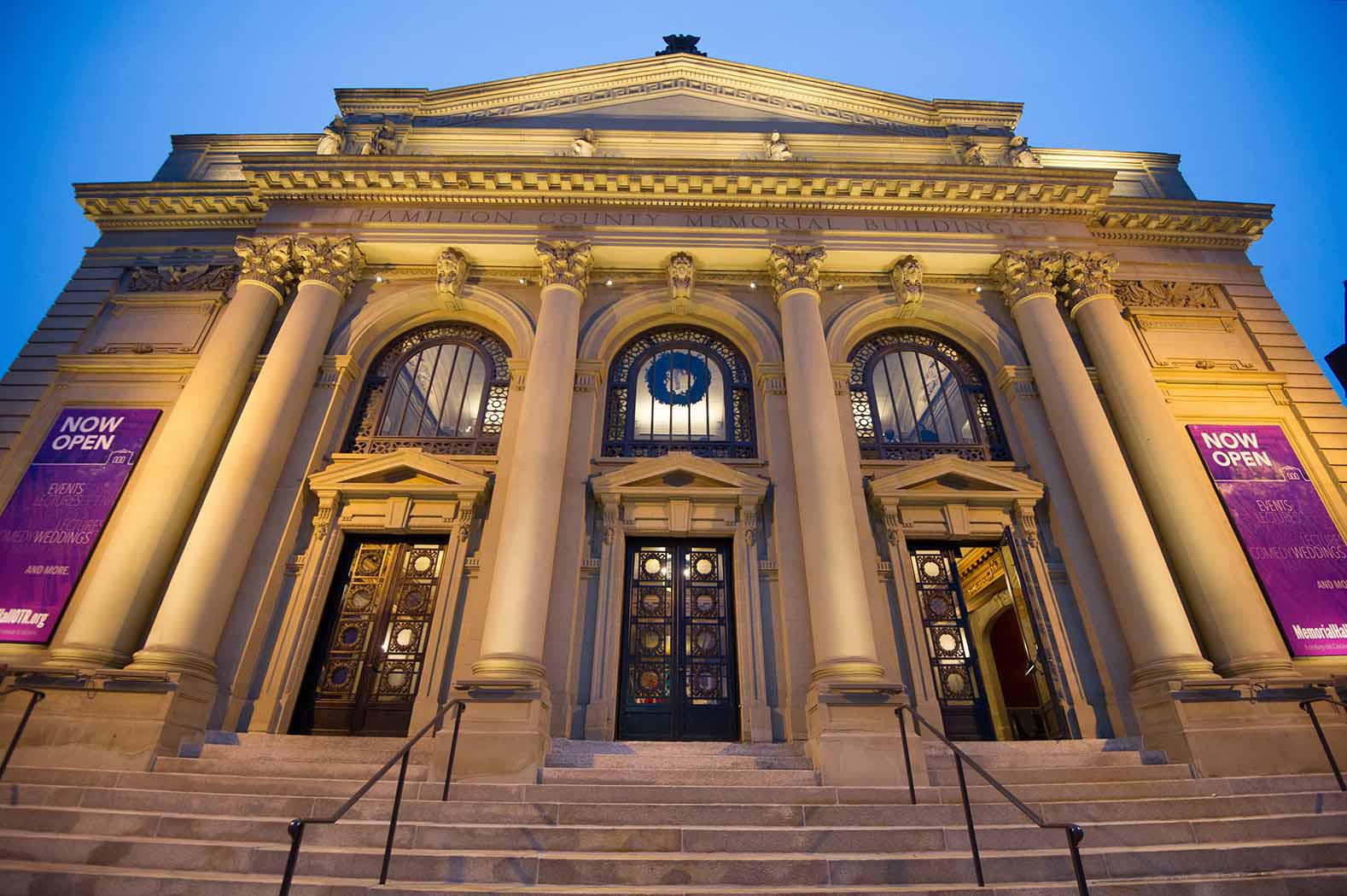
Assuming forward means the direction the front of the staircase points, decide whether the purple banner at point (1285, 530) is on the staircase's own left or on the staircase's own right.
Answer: on the staircase's own left

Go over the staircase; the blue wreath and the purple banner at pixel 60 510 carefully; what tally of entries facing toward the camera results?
3

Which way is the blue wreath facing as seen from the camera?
toward the camera

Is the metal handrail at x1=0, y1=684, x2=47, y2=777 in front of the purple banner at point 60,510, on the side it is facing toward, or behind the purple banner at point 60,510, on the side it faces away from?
in front

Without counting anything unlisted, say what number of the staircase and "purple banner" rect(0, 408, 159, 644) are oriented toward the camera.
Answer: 2

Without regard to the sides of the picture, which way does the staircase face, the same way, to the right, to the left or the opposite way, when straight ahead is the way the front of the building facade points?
the same way

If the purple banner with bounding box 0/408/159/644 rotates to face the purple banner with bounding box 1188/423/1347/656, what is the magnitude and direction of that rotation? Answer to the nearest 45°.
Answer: approximately 45° to its left

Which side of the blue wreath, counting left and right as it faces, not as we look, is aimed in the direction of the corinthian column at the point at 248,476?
right

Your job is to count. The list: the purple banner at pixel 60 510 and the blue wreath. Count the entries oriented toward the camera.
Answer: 2

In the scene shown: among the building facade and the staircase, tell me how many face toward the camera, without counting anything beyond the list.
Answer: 2

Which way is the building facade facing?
toward the camera

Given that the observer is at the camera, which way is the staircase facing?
facing the viewer
